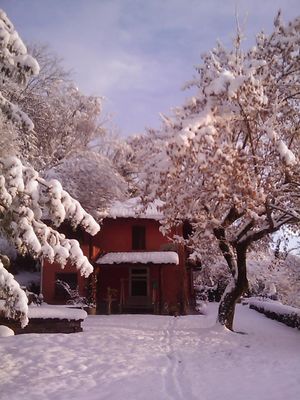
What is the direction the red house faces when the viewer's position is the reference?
facing the viewer

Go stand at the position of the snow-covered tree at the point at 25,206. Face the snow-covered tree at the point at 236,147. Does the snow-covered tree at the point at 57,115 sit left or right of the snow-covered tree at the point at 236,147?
left
